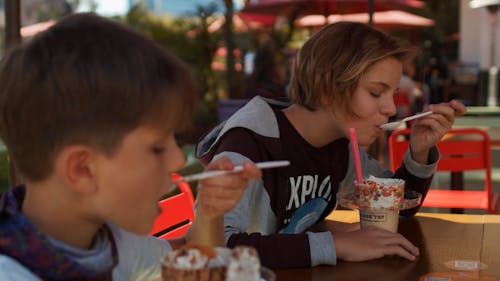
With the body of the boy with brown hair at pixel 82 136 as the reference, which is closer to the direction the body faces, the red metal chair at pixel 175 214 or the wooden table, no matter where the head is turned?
the wooden table

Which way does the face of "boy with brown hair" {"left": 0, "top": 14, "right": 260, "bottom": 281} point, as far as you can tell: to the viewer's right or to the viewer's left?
to the viewer's right

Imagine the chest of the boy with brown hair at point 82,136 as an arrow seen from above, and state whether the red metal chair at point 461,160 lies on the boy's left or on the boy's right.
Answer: on the boy's left

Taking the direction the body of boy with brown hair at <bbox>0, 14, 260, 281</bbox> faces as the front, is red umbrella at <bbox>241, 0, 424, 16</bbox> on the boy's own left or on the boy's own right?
on the boy's own left

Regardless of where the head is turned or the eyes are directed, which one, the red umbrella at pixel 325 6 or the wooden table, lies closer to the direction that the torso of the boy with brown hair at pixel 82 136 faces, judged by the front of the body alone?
the wooden table

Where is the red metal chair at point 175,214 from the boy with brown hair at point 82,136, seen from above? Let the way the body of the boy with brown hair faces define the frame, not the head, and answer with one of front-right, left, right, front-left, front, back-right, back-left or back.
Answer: left

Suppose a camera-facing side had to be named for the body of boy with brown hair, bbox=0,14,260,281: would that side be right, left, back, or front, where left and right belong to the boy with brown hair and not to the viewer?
right

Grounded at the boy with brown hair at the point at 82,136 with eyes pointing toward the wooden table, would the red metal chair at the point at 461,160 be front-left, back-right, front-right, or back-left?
front-left

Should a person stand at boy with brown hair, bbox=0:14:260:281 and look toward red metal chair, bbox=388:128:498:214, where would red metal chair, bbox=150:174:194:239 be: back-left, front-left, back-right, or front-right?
front-left
